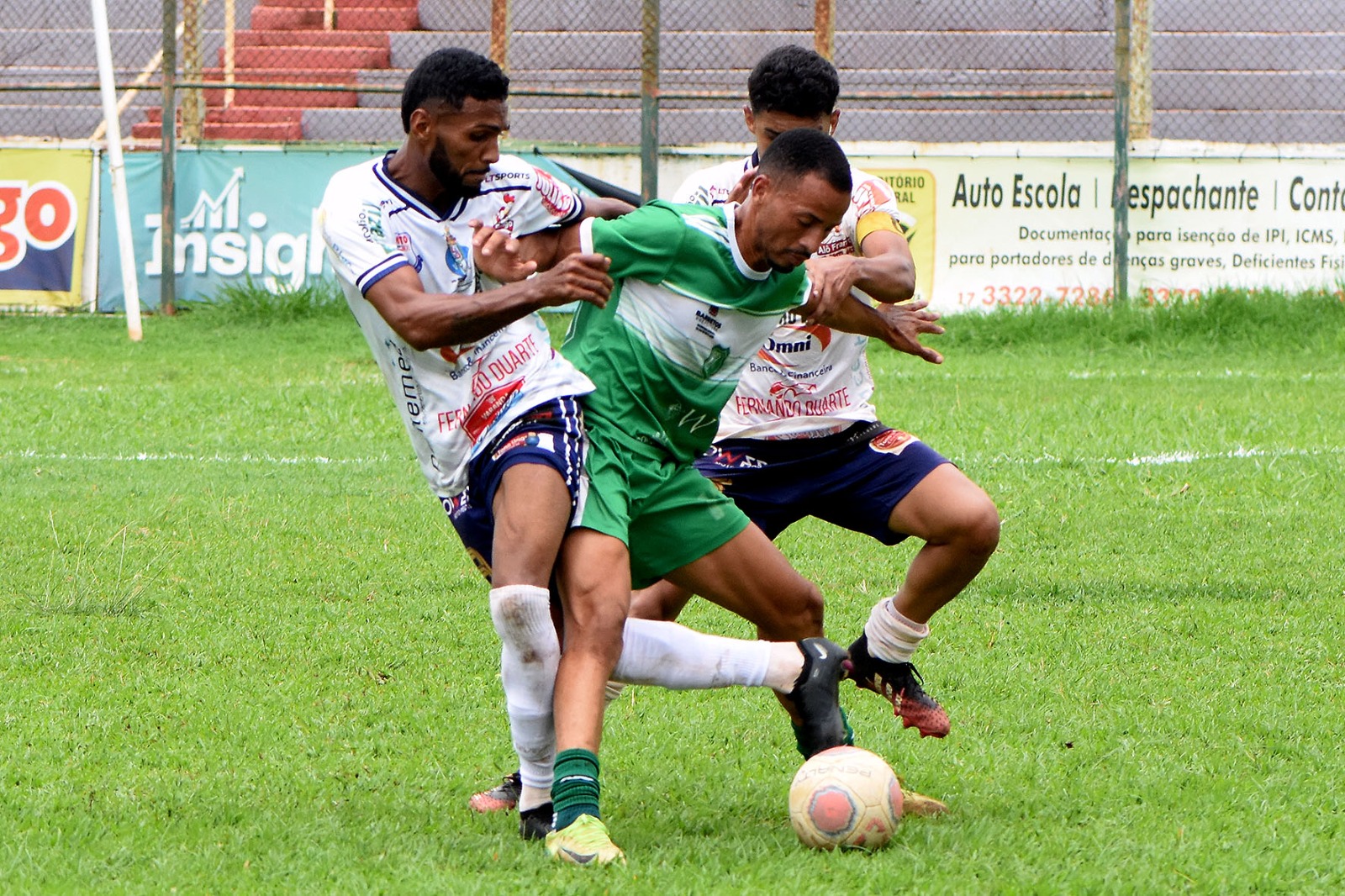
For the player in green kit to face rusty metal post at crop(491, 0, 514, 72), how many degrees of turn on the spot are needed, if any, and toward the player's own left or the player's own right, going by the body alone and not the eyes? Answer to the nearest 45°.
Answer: approximately 135° to the player's own left

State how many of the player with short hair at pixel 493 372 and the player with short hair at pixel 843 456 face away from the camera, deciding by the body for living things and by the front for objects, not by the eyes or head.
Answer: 0

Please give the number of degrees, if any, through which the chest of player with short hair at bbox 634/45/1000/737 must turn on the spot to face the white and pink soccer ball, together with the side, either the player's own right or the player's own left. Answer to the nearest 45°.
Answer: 0° — they already face it

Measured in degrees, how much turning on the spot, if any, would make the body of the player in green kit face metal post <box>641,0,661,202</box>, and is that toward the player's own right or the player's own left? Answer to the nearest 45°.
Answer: approximately 135° to the player's own left

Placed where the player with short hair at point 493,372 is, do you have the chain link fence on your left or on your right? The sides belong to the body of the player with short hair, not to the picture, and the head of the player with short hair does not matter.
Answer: on your left

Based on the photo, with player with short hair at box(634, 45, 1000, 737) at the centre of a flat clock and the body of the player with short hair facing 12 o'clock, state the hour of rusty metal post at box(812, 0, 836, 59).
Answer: The rusty metal post is roughly at 6 o'clock from the player with short hair.

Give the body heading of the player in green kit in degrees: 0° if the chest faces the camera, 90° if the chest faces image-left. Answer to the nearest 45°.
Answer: approximately 315°

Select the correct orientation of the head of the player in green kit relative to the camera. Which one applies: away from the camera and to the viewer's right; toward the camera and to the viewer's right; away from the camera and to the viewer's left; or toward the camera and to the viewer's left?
toward the camera and to the viewer's right
